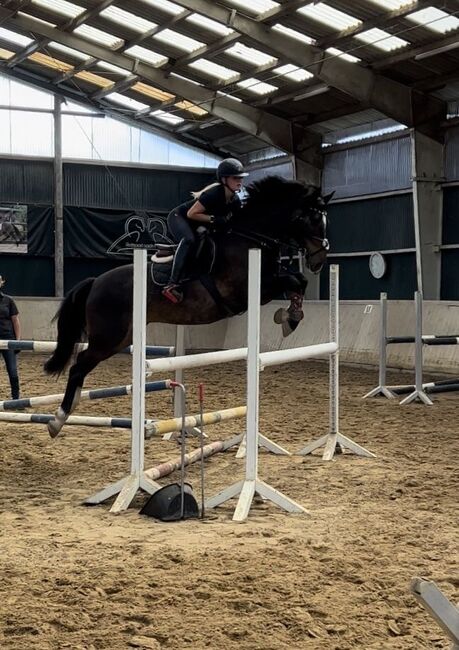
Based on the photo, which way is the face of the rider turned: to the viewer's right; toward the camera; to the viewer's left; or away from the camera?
to the viewer's right

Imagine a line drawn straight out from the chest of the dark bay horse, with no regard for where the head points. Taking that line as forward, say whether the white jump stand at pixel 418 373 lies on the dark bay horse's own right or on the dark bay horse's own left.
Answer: on the dark bay horse's own left

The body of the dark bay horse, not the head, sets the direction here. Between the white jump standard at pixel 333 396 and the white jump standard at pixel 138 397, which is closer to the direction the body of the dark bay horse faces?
the white jump standard at pixel 333 396

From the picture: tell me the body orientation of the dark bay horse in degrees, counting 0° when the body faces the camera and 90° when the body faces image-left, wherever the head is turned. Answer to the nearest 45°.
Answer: approximately 270°

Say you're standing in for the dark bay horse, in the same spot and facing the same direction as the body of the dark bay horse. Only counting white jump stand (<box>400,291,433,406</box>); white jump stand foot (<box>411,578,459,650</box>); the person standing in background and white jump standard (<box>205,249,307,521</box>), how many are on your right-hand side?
2

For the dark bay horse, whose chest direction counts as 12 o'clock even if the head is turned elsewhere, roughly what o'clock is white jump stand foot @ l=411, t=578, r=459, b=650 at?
The white jump stand foot is roughly at 3 o'clock from the dark bay horse.

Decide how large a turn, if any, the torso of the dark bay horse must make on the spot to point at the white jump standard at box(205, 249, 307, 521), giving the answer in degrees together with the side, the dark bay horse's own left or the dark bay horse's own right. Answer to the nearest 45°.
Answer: approximately 90° to the dark bay horse's own right

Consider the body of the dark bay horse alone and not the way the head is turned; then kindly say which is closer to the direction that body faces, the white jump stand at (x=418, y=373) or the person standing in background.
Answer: the white jump stand
